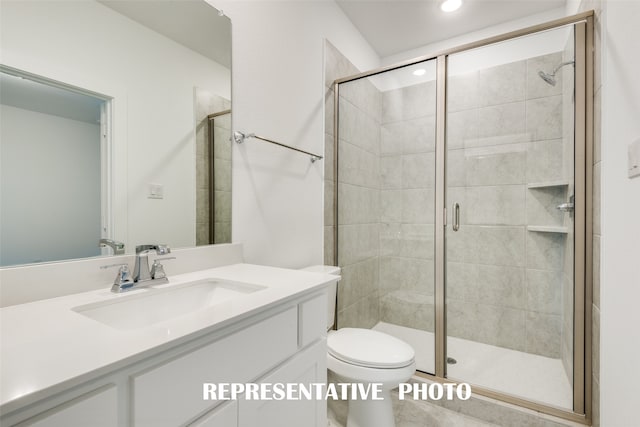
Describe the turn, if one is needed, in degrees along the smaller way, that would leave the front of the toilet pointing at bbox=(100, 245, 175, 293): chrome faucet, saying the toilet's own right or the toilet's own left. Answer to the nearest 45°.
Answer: approximately 90° to the toilet's own right

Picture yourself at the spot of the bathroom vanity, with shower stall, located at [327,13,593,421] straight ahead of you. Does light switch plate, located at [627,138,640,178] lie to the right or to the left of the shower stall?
right

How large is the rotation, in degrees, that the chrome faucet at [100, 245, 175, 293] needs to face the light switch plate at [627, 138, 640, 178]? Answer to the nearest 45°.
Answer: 0° — it already faces it

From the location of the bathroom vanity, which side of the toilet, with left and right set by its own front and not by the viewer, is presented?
right

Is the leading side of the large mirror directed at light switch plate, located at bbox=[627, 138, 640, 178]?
yes

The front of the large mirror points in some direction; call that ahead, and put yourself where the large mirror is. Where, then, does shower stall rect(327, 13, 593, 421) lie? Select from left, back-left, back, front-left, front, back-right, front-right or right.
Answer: front-left

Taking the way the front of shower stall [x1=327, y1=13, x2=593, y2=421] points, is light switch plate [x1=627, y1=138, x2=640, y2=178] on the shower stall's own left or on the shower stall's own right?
on the shower stall's own left

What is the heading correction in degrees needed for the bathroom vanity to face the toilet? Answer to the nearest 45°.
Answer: approximately 90° to its left

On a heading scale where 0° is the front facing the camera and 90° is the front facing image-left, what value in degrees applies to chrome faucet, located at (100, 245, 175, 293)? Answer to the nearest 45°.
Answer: approximately 315°

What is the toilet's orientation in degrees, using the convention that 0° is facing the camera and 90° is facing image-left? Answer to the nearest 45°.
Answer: approximately 315°
